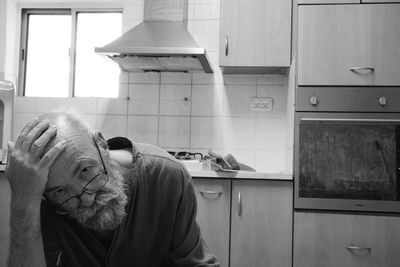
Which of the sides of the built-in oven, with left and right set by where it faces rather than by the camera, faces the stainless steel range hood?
right

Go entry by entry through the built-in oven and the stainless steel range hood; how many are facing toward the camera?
2

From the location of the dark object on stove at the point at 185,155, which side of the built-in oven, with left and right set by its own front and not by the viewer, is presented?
right

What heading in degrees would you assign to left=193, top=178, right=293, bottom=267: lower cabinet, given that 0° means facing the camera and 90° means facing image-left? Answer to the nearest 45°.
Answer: approximately 0°

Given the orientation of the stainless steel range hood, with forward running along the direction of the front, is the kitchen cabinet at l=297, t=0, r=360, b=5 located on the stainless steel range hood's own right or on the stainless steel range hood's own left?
on the stainless steel range hood's own left
